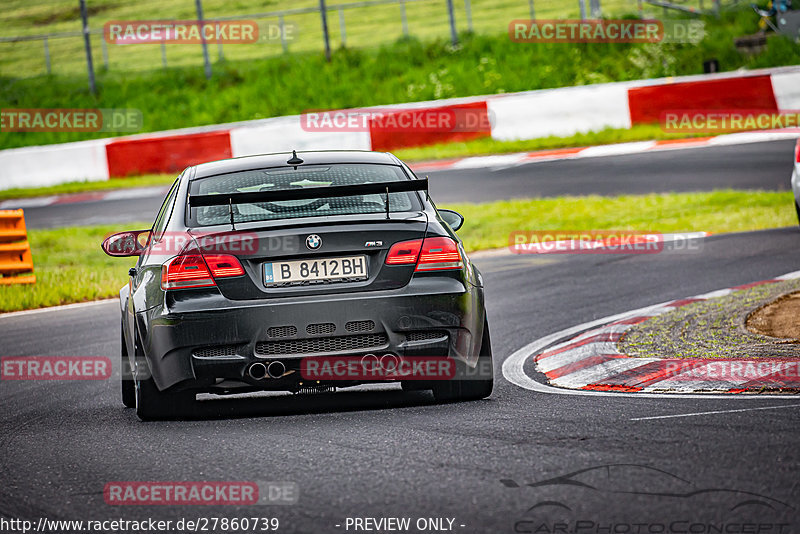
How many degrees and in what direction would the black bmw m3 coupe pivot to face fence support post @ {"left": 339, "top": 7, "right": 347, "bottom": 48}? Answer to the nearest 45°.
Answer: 0° — it already faces it

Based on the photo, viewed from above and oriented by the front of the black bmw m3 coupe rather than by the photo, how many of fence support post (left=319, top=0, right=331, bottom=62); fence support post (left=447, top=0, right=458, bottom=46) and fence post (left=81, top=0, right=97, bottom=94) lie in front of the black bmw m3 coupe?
3

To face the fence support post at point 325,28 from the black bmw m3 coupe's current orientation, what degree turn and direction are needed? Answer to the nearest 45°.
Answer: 0° — it already faces it

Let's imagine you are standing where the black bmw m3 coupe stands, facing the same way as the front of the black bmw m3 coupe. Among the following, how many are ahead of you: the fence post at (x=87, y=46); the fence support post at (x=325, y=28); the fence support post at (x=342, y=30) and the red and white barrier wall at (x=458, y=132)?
4

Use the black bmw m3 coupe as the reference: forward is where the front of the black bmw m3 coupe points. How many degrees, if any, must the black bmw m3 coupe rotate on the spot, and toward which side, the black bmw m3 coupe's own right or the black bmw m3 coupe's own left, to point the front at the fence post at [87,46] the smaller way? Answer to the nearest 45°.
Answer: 0° — it already faces it

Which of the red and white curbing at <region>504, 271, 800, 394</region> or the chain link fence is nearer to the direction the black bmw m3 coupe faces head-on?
the chain link fence

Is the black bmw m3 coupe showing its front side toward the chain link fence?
yes

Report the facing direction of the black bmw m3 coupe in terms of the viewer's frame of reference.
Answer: facing away from the viewer

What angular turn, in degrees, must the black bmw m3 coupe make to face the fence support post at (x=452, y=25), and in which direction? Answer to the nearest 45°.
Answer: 0° — it already faces it

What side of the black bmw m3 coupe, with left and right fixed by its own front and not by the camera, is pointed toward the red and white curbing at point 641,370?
right

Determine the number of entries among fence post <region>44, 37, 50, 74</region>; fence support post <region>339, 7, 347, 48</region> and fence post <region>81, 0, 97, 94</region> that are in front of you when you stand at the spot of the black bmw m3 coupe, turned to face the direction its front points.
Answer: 3
